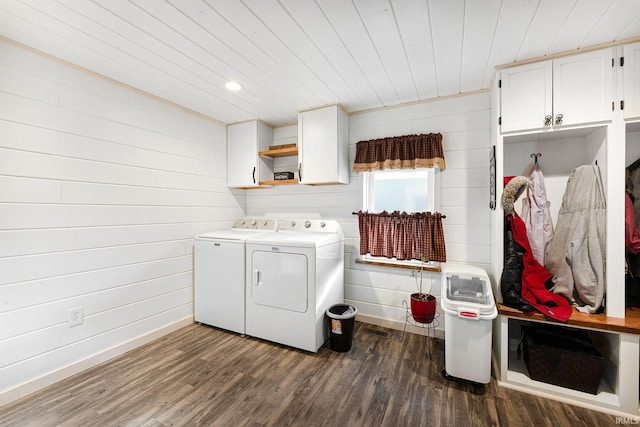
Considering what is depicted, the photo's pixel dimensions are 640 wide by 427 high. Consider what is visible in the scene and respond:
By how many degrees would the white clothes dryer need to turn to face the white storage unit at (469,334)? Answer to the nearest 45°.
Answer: approximately 90° to its left

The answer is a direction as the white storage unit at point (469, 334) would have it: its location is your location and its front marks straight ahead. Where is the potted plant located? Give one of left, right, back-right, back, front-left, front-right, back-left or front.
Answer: back-right

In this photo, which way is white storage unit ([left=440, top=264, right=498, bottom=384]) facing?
toward the camera

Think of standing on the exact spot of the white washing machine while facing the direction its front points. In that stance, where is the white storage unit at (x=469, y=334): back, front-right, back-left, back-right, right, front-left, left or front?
left

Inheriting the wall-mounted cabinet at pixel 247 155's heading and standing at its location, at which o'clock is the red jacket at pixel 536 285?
The red jacket is roughly at 9 o'clock from the wall-mounted cabinet.

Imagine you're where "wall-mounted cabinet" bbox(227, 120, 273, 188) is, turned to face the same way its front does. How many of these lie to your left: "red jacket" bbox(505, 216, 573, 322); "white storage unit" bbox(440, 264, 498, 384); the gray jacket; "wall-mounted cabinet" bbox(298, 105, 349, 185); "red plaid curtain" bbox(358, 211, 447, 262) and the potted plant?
6

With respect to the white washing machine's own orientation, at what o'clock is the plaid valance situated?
The plaid valance is roughly at 8 o'clock from the white washing machine.

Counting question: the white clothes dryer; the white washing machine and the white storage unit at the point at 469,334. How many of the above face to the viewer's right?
0

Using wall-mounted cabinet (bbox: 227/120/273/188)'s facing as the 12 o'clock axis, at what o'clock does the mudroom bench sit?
The mudroom bench is roughly at 9 o'clock from the wall-mounted cabinet.

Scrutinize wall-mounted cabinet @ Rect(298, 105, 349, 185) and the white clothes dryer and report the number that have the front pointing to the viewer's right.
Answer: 0

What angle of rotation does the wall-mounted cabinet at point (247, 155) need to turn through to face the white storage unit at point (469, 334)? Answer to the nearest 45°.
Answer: approximately 90° to its left

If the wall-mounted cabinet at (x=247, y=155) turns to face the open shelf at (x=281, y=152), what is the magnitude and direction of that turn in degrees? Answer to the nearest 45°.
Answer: approximately 90° to its left

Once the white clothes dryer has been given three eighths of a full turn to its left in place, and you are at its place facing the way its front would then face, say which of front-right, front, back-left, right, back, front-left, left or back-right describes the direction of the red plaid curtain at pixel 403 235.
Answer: front

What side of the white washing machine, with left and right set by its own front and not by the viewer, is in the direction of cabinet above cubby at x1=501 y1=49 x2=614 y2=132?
left
